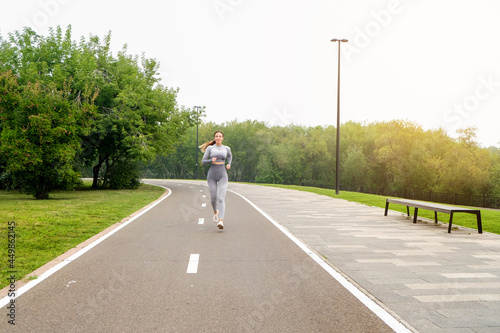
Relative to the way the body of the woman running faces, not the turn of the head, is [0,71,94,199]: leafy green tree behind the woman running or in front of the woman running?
behind

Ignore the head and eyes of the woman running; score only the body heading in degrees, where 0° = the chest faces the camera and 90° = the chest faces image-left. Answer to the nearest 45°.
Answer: approximately 0°

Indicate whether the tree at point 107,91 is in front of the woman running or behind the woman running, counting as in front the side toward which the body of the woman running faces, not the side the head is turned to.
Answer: behind
